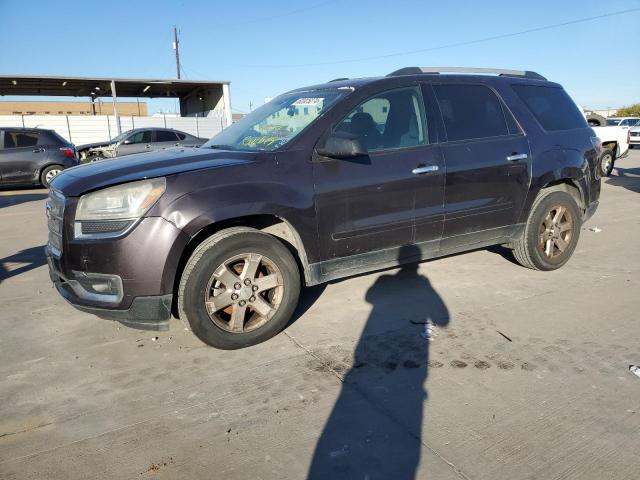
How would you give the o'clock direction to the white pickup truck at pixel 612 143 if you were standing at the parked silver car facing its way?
The white pickup truck is roughly at 7 o'clock from the parked silver car.

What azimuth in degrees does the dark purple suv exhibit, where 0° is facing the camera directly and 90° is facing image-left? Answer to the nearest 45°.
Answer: approximately 45°

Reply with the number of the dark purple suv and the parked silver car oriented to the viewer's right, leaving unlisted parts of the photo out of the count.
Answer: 0

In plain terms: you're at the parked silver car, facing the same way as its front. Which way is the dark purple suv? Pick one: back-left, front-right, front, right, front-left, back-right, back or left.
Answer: left

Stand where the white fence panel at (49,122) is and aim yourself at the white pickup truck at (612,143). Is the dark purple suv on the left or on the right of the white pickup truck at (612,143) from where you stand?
right

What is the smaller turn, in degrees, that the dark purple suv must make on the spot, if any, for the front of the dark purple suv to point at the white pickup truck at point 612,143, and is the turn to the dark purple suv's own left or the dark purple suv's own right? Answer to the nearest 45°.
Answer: approximately 180°

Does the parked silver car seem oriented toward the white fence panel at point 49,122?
no

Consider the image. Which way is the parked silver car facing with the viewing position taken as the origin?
facing to the left of the viewer

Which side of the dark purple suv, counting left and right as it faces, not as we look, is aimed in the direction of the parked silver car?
right

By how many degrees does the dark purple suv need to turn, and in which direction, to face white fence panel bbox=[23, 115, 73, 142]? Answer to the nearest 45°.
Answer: approximately 90° to its right
